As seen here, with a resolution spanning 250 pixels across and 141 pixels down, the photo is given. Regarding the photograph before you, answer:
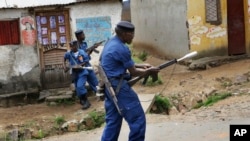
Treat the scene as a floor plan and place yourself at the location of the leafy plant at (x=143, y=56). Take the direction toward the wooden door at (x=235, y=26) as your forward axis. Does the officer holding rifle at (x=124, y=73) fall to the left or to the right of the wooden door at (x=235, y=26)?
right

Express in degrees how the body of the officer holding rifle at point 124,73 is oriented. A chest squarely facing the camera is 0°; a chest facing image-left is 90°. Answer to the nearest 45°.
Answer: approximately 270°

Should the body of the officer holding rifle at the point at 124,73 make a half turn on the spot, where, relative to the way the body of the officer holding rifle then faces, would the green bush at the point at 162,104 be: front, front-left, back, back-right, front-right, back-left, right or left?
right

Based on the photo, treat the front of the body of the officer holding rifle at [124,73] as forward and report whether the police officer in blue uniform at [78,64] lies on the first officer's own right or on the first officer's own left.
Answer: on the first officer's own left

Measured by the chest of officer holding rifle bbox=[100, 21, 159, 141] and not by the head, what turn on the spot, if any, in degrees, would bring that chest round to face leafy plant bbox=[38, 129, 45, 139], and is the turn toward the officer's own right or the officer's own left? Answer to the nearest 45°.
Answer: approximately 135° to the officer's own left

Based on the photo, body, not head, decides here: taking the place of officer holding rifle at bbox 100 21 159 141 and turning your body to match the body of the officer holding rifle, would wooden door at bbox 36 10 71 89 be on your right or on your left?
on your left

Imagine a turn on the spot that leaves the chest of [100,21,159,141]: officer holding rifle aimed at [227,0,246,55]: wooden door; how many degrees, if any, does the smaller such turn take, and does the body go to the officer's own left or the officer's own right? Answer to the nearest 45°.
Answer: approximately 90° to the officer's own left

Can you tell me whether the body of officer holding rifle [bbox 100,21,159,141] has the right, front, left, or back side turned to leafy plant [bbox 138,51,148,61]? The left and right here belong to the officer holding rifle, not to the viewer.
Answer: left
